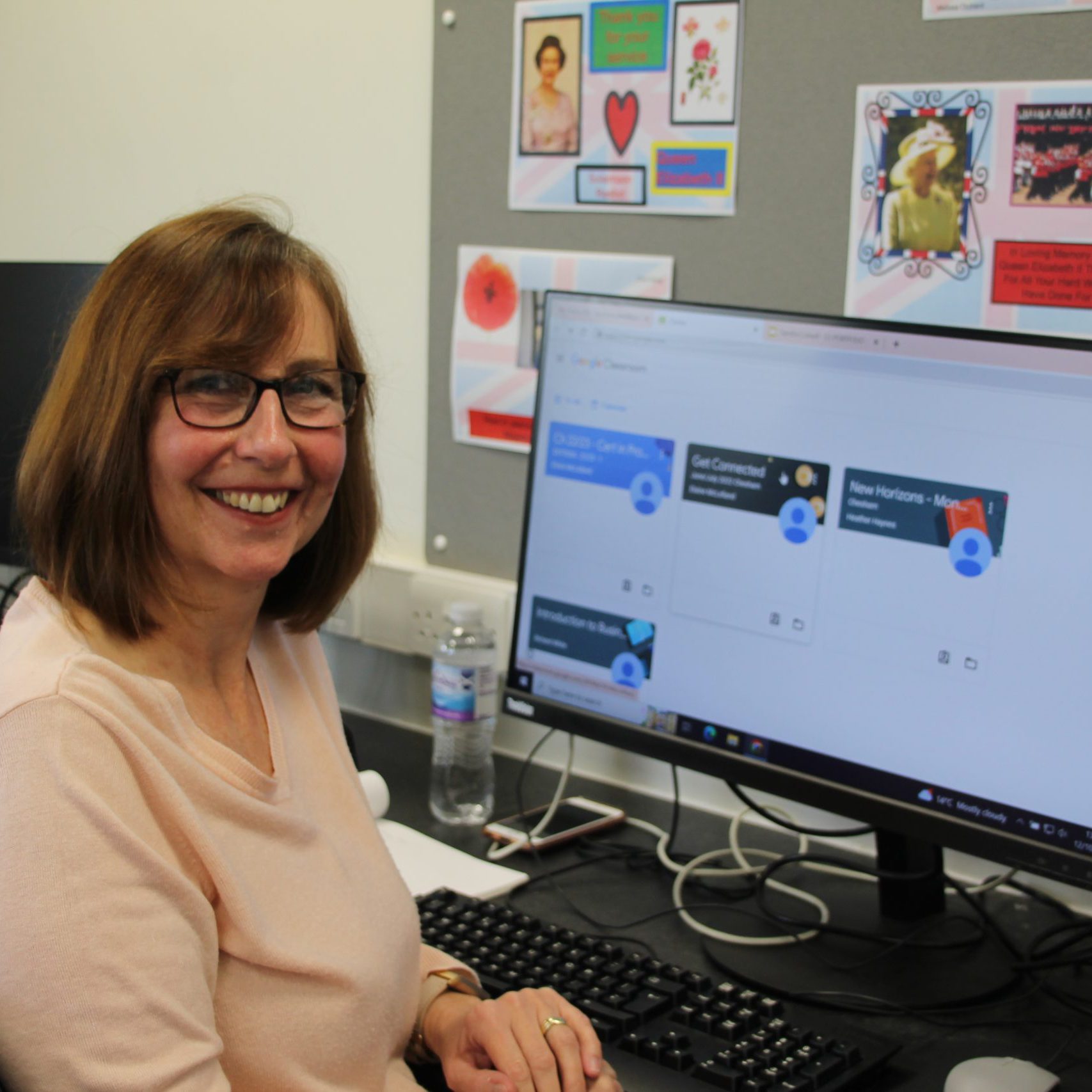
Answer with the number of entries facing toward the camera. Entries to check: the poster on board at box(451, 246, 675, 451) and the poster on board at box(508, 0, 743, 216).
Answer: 2

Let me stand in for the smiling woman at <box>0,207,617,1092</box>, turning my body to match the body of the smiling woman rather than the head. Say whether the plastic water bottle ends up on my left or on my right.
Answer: on my left

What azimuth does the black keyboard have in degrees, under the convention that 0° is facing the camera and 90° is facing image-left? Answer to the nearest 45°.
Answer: approximately 45°

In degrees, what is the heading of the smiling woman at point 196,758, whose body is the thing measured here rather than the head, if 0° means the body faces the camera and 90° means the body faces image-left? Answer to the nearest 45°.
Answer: approximately 315°

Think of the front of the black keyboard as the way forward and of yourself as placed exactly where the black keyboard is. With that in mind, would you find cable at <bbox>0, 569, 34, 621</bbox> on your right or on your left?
on your right

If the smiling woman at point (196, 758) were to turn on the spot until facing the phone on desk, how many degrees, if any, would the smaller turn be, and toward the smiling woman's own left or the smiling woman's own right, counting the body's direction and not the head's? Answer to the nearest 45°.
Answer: approximately 90° to the smiling woman's own left

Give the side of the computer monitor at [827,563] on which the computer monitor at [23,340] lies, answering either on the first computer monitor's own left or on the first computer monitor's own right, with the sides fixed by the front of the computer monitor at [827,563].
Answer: on the first computer monitor's own right
